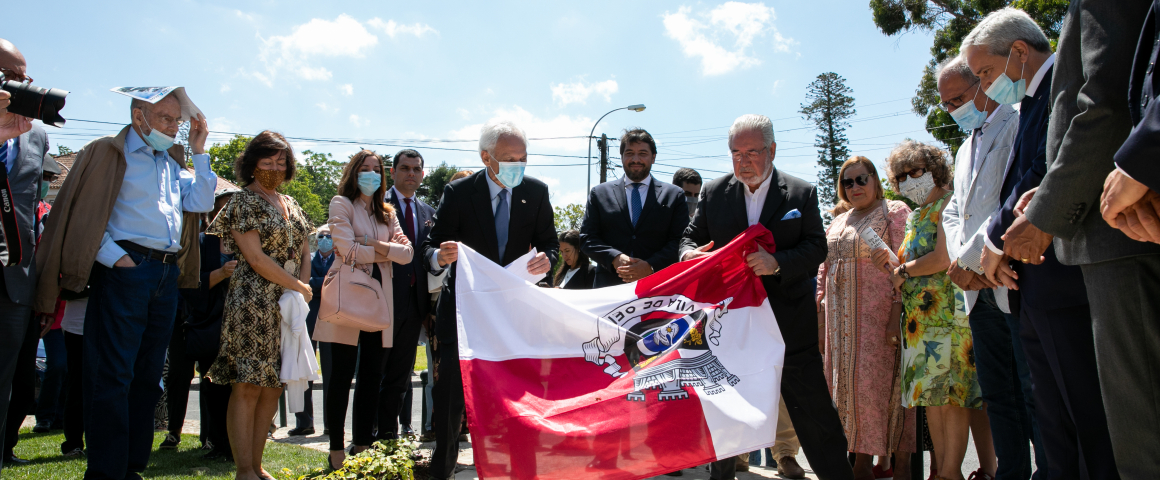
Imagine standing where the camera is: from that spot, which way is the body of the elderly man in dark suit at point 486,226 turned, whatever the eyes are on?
toward the camera

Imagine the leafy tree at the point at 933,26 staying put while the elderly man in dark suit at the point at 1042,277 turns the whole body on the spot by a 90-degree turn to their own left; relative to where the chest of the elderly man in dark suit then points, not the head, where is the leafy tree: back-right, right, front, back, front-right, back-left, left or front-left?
back

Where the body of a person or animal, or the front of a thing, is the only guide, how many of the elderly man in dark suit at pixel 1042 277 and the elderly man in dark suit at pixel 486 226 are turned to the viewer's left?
1

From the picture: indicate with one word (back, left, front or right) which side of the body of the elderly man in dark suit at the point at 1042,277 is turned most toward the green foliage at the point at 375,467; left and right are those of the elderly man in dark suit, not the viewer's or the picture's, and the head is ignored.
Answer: front

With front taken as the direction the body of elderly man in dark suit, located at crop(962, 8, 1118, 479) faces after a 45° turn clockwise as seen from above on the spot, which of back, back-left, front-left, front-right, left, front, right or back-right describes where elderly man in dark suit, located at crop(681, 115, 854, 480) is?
front

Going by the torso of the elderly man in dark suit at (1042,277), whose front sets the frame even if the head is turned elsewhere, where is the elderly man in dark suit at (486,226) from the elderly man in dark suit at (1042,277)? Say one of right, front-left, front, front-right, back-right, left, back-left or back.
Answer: front

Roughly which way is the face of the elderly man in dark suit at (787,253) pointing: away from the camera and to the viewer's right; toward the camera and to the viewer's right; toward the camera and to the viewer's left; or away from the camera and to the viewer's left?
toward the camera and to the viewer's left

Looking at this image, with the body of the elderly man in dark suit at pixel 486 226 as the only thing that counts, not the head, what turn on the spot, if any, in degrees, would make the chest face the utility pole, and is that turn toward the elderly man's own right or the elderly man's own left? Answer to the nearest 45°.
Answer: approximately 180°

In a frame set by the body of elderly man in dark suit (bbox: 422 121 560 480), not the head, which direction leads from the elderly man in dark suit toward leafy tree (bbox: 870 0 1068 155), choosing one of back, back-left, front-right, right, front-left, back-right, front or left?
back-left

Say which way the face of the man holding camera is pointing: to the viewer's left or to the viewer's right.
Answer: to the viewer's right

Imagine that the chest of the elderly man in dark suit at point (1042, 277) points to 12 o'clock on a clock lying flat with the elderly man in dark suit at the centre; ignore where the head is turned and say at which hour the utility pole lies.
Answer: The utility pole is roughly at 2 o'clock from the elderly man in dark suit.

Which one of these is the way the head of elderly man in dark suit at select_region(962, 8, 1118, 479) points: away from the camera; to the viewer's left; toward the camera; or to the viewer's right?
to the viewer's left

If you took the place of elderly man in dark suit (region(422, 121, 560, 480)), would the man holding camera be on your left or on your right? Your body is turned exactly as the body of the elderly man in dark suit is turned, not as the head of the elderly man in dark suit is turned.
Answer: on your right

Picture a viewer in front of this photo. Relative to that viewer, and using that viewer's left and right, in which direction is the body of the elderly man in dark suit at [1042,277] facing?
facing to the left of the viewer
